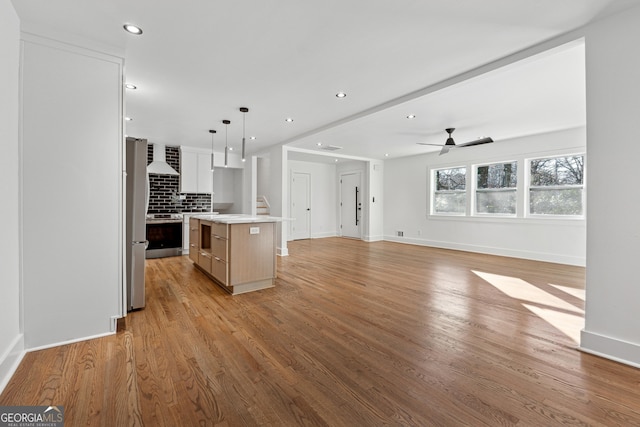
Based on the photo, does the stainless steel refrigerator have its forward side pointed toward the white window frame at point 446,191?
yes

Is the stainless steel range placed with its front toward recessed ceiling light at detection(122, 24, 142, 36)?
yes

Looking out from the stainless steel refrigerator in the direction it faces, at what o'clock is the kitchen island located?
The kitchen island is roughly at 12 o'clock from the stainless steel refrigerator.

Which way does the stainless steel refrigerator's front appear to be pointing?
to the viewer's right

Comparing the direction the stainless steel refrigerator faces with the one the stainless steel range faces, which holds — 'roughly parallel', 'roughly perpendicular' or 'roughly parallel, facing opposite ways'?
roughly perpendicular

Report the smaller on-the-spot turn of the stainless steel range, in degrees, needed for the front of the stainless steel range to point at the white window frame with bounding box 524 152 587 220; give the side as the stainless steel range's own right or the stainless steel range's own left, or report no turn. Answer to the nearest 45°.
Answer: approximately 45° to the stainless steel range's own left

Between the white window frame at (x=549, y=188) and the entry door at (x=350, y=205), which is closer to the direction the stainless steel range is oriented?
the white window frame

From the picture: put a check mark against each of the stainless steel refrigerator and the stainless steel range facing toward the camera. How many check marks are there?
1
